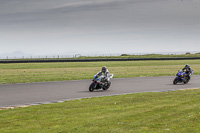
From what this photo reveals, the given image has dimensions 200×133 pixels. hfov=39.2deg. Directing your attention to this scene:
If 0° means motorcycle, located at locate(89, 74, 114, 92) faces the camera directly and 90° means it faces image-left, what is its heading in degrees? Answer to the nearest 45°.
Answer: approximately 45°
